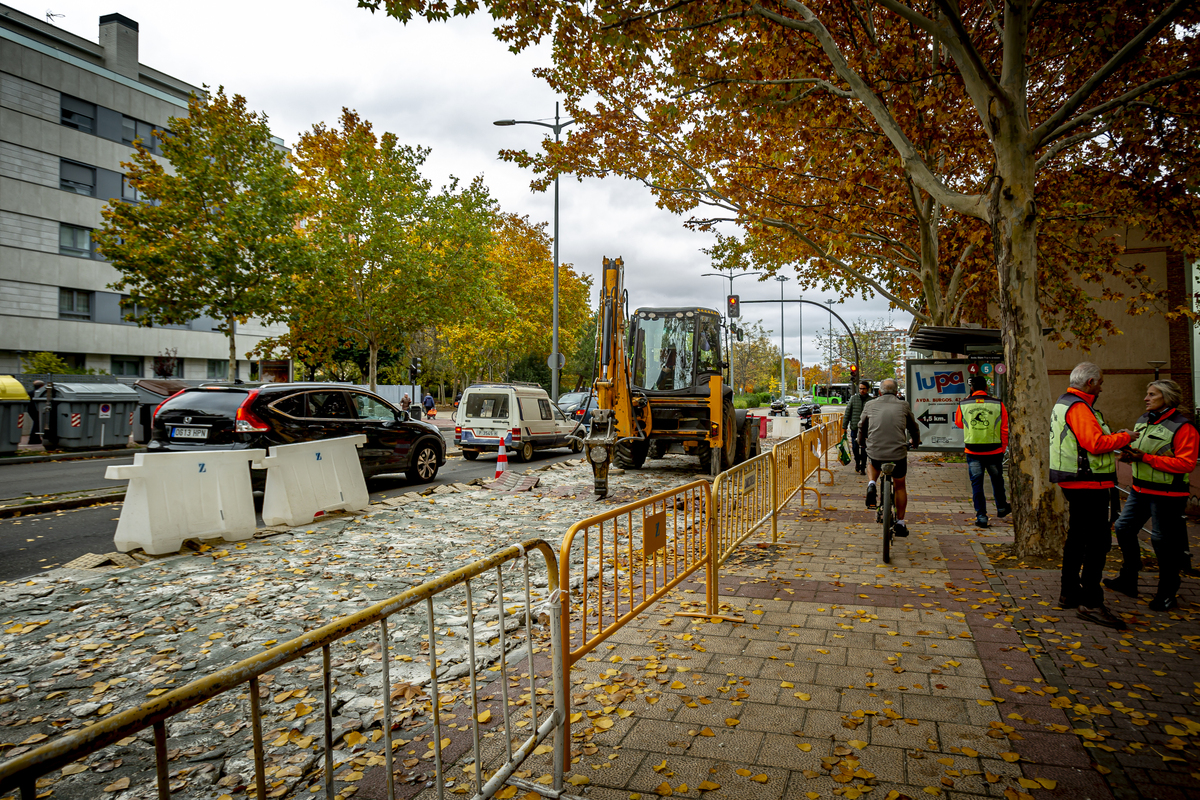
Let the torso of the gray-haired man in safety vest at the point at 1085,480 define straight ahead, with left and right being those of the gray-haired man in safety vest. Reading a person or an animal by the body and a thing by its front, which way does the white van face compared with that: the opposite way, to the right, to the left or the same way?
to the left

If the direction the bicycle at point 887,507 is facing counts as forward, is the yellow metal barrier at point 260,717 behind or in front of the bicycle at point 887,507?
behind

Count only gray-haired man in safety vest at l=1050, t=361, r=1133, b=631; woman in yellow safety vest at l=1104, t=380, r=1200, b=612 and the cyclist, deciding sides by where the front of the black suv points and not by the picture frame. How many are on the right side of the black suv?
3

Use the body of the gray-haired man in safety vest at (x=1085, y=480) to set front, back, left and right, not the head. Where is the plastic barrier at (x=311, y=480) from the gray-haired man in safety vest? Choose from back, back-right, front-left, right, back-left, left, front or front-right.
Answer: back

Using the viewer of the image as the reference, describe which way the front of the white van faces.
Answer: facing away from the viewer and to the right of the viewer

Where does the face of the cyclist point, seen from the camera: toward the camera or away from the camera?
away from the camera

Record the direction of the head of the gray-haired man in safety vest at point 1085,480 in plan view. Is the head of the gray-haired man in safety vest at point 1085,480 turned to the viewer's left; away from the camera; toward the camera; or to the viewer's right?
to the viewer's right

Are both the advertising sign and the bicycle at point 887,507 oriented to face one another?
yes

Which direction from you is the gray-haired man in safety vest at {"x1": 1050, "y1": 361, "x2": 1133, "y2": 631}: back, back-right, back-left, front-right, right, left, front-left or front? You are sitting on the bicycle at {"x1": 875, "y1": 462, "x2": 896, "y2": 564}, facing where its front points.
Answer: back-right

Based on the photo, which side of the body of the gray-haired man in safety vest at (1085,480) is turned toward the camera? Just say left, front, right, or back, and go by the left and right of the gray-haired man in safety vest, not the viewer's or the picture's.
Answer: right

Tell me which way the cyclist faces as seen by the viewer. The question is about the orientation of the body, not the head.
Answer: away from the camera
